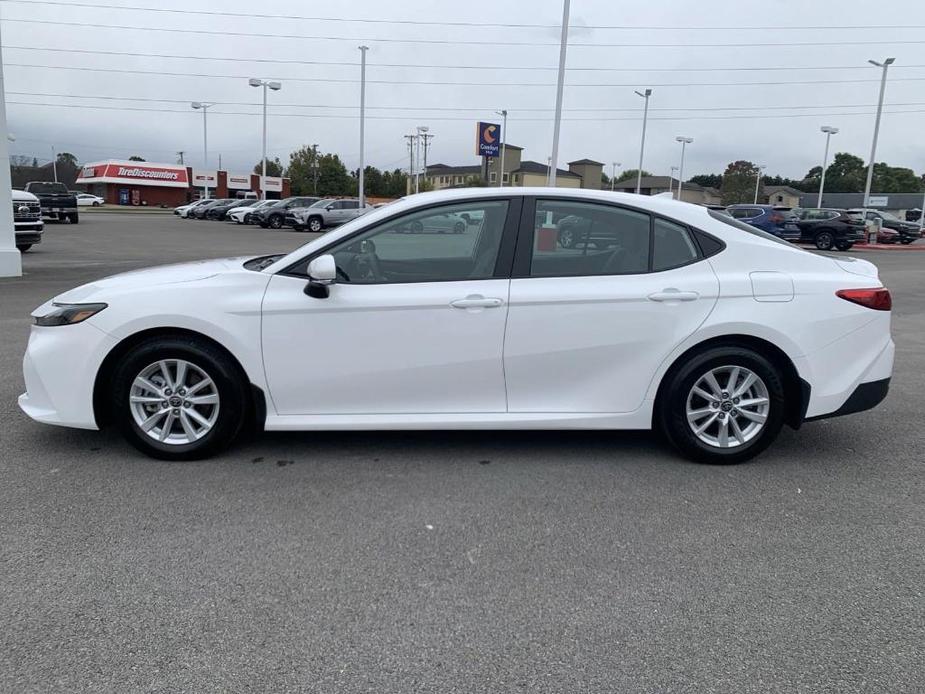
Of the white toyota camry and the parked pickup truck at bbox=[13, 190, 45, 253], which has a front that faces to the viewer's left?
the white toyota camry

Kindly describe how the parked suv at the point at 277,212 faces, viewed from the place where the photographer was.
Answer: facing the viewer and to the left of the viewer

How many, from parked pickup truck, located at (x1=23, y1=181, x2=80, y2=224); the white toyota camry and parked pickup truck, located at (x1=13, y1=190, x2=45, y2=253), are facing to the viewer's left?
1

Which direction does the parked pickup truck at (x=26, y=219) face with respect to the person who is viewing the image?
facing the viewer and to the right of the viewer

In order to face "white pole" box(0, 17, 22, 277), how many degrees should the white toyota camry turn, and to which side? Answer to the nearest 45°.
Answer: approximately 45° to its right

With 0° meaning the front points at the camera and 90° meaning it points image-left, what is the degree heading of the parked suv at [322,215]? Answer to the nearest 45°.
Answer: approximately 45°

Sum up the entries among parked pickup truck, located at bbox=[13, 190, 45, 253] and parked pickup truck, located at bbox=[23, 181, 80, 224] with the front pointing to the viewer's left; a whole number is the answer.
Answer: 0

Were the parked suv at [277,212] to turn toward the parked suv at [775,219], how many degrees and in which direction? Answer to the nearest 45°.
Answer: approximately 90° to its left

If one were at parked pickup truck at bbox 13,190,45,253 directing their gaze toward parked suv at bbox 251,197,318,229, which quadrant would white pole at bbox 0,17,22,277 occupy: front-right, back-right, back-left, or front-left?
back-right

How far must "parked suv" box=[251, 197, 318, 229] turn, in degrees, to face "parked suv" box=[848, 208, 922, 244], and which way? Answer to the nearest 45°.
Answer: approximately 135° to its left

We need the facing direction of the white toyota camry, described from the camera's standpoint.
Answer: facing to the left of the viewer

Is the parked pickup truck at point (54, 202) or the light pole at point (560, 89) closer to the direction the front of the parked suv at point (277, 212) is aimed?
the parked pickup truck
